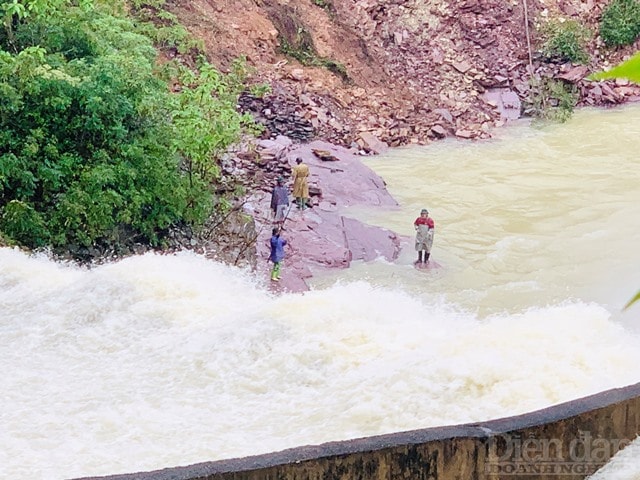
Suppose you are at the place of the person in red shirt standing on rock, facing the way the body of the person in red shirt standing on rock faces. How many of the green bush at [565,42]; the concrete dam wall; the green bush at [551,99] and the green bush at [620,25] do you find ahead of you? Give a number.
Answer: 1

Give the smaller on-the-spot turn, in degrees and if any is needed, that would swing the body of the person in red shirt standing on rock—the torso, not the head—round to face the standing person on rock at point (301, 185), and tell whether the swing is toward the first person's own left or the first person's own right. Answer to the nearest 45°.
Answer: approximately 135° to the first person's own right

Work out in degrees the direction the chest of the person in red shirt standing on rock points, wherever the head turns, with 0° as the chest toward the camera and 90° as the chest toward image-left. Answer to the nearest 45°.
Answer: approximately 0°

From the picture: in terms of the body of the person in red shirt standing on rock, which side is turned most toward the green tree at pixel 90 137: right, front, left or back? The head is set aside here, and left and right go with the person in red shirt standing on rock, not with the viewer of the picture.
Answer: right

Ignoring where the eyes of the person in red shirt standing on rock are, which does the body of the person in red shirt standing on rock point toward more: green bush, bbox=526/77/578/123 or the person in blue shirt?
the person in blue shirt
